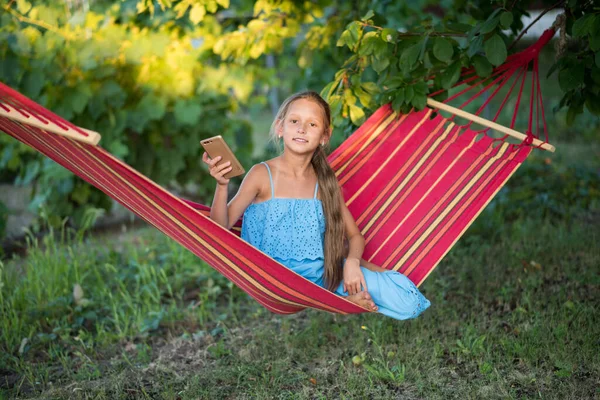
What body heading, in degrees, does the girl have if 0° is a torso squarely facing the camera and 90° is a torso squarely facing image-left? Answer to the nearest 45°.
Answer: approximately 0°
